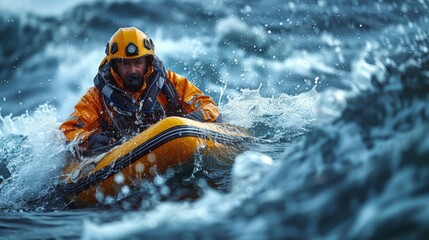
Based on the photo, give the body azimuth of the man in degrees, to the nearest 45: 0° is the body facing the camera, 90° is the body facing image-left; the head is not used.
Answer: approximately 0°
